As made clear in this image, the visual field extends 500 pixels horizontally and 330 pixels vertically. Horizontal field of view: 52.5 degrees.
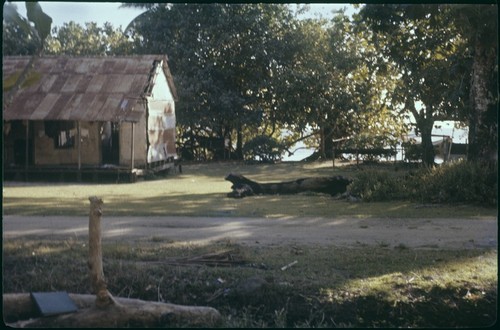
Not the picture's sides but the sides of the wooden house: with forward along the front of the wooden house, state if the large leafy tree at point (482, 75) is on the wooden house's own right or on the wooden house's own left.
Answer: on the wooden house's own left

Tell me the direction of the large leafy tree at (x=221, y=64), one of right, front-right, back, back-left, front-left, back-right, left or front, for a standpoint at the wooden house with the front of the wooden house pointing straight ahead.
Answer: left

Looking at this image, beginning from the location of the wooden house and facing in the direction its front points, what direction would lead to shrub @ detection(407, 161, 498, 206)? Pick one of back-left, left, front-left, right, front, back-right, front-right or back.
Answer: left

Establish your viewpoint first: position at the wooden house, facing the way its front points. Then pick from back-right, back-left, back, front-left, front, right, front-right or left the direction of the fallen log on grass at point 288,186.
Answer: left

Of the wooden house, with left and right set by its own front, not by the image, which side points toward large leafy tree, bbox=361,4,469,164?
left

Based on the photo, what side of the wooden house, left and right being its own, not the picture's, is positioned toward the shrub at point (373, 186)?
left

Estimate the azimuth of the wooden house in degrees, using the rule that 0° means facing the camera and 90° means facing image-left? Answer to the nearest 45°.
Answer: approximately 0°

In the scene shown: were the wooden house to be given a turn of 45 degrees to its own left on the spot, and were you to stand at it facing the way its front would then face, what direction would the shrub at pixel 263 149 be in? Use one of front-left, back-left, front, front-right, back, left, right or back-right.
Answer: front-left
